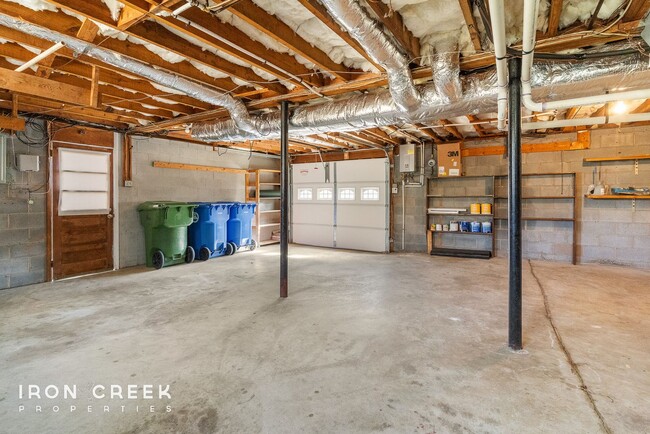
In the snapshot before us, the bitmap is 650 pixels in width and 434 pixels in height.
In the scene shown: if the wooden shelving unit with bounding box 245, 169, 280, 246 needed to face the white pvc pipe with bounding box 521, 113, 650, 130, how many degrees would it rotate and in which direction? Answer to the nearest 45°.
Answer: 0° — it already faces it

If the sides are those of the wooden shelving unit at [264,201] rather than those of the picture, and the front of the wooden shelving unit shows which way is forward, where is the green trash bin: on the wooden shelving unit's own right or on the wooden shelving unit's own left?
on the wooden shelving unit's own right

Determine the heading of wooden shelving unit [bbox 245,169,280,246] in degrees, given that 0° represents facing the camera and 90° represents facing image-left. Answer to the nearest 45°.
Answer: approximately 315°

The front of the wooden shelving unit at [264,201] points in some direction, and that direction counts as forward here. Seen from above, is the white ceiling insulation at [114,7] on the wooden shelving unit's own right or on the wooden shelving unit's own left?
on the wooden shelving unit's own right

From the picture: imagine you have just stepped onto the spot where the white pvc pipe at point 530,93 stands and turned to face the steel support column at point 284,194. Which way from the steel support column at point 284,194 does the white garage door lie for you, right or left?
right
